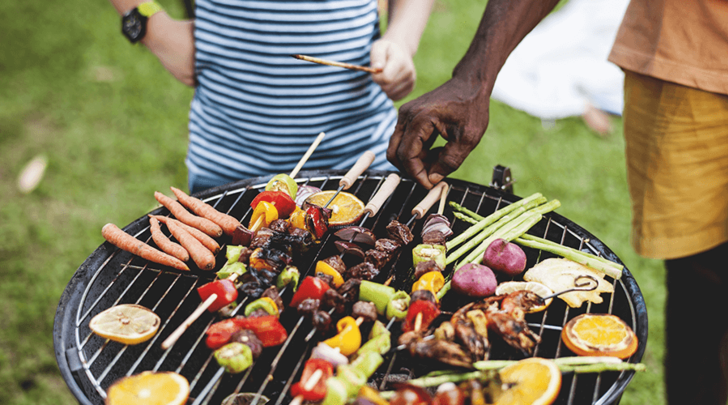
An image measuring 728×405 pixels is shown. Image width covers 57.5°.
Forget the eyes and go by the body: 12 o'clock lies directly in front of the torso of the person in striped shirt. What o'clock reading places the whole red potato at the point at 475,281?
The whole red potato is roughly at 11 o'clock from the person in striped shirt.

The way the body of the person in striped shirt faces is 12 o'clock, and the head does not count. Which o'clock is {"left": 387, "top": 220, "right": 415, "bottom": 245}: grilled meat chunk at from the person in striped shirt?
The grilled meat chunk is roughly at 11 o'clock from the person in striped shirt.

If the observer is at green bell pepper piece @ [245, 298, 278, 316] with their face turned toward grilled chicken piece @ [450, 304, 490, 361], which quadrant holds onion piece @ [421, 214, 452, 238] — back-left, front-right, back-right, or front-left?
front-left

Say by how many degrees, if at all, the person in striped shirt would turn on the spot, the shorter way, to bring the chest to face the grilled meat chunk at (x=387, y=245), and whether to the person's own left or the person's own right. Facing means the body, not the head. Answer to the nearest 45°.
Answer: approximately 45° to the person's own left

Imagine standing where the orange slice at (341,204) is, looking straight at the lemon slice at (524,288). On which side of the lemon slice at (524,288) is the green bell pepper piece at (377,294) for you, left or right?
right

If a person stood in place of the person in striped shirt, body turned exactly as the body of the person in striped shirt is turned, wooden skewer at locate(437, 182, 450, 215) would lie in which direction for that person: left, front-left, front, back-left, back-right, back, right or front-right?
front-left

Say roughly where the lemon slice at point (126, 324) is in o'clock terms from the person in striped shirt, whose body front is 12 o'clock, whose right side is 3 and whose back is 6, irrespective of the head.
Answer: The lemon slice is roughly at 1 o'clock from the person in striped shirt.

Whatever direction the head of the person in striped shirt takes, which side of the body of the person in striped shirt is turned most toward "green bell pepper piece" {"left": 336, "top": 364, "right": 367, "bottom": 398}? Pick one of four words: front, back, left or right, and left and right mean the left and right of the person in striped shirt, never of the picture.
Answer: front

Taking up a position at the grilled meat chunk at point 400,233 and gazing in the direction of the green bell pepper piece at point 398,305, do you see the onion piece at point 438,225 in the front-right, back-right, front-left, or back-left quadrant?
back-left

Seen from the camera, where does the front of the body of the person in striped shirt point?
toward the camera

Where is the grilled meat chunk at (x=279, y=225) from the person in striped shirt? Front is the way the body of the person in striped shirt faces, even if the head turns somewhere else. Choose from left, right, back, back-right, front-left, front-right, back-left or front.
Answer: front

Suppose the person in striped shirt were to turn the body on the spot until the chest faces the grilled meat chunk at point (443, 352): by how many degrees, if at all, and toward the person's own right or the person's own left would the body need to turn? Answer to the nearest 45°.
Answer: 0° — they already face it

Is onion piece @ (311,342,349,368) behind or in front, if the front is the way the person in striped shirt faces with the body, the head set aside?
in front

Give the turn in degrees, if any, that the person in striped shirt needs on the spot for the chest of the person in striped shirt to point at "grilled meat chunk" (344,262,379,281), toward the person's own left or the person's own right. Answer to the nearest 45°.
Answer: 0° — they already face it

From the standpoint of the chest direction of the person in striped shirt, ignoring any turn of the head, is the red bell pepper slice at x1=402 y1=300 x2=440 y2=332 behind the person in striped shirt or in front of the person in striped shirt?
in front

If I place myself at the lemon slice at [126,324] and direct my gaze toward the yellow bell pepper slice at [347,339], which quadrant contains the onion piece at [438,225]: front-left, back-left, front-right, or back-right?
front-left
